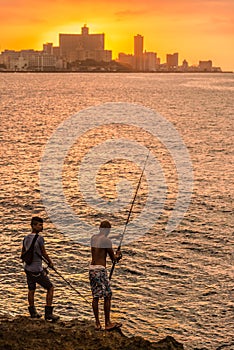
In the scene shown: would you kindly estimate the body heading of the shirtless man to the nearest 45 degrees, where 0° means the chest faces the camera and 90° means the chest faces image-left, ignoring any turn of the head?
approximately 225°
